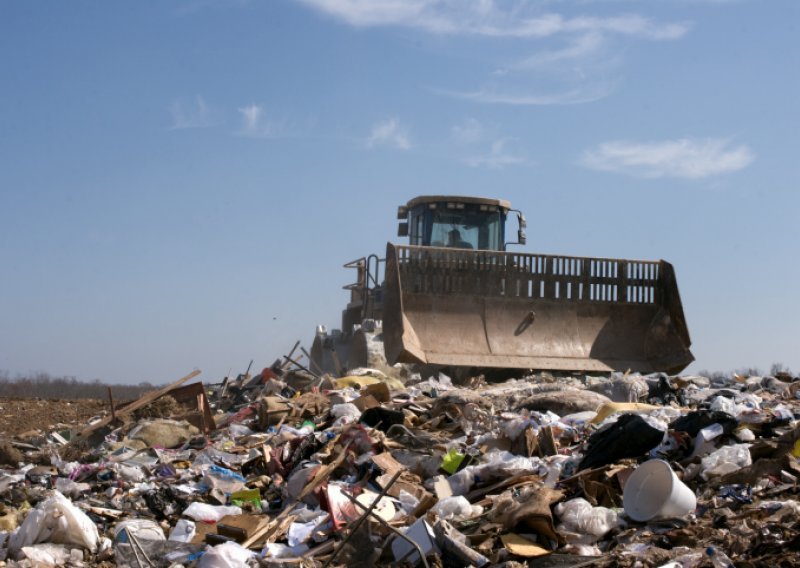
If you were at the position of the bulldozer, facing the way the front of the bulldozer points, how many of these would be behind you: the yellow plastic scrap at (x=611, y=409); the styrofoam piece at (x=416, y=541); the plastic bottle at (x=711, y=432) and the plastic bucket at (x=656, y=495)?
0

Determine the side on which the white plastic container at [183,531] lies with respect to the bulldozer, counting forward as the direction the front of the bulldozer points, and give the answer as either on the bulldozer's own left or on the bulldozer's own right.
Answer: on the bulldozer's own right

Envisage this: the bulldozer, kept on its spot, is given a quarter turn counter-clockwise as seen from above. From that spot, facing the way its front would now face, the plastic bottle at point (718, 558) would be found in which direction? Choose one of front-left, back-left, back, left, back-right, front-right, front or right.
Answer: back-right

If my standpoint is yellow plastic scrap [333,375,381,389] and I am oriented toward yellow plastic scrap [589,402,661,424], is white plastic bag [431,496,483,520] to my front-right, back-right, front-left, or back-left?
front-right

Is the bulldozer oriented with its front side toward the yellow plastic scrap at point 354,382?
no

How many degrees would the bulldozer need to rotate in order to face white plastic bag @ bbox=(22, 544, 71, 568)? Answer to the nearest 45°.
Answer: approximately 45° to its right

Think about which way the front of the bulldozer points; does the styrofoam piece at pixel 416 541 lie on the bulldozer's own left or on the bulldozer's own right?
on the bulldozer's own right

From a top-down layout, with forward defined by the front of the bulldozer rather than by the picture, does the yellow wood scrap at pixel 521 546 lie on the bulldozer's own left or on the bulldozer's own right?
on the bulldozer's own right

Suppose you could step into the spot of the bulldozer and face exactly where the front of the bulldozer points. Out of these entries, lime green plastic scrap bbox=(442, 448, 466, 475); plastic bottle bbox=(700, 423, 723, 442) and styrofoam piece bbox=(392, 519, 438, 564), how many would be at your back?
0

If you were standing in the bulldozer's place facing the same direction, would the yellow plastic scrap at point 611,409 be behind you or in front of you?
in front

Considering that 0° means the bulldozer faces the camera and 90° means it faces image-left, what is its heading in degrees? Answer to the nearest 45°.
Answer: approximately 315°

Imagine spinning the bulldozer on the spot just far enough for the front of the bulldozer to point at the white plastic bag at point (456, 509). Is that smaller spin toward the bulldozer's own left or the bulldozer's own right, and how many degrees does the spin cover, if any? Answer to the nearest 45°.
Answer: approximately 45° to the bulldozer's own right

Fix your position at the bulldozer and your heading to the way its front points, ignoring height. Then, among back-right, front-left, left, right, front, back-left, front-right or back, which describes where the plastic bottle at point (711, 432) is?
front-right

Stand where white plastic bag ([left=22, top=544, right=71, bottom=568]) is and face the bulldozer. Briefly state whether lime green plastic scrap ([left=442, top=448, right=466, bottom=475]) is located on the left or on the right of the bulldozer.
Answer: right

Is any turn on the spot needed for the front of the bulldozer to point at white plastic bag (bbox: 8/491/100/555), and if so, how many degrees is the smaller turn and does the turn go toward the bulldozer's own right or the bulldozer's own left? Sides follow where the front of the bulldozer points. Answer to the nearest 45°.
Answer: approximately 45° to the bulldozer's own right

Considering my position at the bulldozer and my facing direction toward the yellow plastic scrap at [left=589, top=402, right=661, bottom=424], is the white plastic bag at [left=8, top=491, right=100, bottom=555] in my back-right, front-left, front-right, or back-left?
front-right
